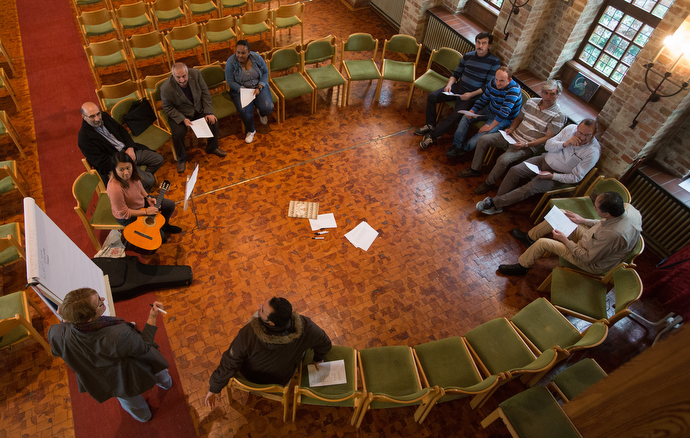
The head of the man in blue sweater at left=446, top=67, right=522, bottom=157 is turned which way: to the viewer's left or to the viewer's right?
to the viewer's left

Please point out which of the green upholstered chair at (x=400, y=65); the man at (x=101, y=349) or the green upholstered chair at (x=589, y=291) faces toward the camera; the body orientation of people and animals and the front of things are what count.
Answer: the green upholstered chair at (x=400, y=65)

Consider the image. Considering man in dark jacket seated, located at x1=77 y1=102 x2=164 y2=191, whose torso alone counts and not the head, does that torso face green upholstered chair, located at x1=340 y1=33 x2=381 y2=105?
no

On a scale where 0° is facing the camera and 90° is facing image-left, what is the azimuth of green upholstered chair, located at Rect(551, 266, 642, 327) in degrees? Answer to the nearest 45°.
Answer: approximately 90°

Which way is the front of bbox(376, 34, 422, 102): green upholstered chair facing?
toward the camera

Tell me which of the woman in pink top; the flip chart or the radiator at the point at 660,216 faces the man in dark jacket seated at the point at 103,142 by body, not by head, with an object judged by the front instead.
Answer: the radiator

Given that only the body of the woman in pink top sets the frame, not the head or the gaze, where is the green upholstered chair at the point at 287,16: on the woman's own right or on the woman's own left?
on the woman's own left

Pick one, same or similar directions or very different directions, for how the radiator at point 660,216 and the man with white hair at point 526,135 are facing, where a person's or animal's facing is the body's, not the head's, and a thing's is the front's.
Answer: same or similar directions

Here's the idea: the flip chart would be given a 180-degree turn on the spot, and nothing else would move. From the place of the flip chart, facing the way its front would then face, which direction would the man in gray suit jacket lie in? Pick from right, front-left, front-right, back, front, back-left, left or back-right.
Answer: right

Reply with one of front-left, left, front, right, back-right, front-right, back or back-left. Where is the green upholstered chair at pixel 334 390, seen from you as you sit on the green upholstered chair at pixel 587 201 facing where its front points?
front-left

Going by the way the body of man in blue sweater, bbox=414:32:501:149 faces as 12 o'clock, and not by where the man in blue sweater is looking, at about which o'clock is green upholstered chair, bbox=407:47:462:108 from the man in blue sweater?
The green upholstered chair is roughly at 3 o'clock from the man in blue sweater.

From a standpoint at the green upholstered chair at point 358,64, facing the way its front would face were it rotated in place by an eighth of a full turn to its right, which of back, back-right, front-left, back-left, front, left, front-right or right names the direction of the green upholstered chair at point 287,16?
right

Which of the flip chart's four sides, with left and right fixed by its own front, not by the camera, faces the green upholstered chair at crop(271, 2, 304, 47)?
left

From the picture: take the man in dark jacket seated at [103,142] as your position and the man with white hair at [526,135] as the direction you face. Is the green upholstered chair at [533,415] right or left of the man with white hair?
right

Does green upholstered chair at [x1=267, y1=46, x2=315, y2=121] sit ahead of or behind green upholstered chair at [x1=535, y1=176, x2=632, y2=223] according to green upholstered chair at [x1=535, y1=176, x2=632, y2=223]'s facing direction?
ahead

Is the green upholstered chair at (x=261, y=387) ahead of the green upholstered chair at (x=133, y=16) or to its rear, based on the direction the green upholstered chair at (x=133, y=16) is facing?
ahead

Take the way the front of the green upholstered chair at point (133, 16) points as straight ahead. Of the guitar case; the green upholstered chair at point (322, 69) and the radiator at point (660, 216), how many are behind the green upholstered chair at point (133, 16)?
0

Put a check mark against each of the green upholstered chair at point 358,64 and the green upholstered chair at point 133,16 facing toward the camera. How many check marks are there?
2

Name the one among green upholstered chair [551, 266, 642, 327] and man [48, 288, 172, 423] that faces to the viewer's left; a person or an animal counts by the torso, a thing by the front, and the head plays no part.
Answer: the green upholstered chair

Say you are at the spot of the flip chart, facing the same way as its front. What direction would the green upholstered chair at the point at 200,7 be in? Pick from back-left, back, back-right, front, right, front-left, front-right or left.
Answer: left

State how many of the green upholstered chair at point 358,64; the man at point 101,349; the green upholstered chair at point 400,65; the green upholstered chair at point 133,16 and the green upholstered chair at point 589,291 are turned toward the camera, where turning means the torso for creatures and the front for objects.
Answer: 3

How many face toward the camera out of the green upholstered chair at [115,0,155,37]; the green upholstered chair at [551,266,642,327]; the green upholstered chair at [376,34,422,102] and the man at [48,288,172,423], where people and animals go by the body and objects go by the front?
2

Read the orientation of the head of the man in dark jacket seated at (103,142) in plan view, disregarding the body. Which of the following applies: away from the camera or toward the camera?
toward the camera

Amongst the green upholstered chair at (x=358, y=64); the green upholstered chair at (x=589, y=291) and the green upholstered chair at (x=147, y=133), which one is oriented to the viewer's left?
the green upholstered chair at (x=589, y=291)
